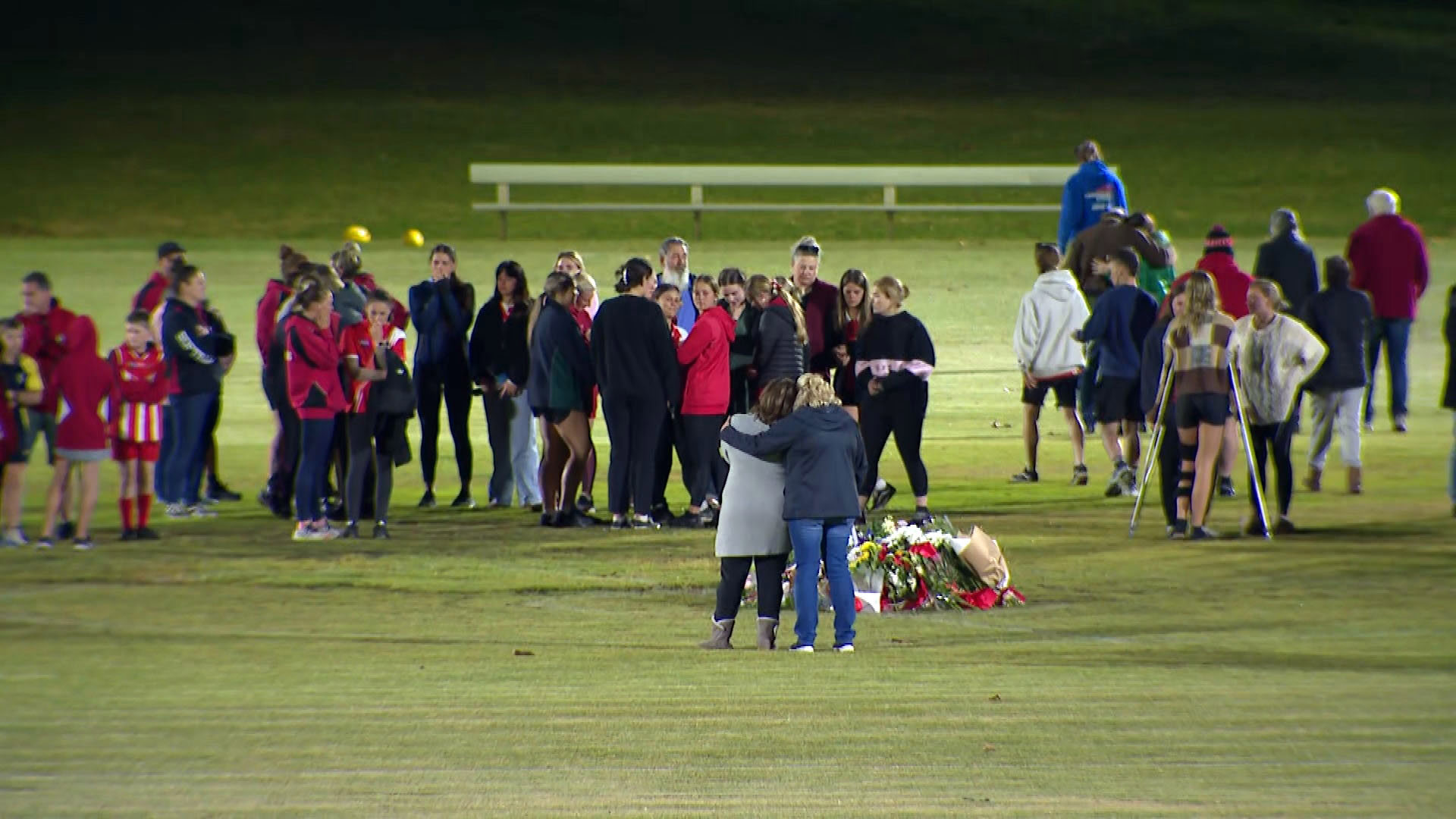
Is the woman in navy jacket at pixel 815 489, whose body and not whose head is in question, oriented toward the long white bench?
yes

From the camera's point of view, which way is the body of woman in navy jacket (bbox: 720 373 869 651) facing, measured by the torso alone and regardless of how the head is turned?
away from the camera

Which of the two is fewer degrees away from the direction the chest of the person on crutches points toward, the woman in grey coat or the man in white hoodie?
the man in white hoodie

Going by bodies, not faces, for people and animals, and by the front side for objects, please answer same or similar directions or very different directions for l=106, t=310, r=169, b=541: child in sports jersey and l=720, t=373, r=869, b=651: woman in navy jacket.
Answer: very different directions

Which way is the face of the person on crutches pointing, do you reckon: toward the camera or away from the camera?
away from the camera

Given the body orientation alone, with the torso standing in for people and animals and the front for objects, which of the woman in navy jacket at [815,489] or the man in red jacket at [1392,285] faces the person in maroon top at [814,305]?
the woman in navy jacket

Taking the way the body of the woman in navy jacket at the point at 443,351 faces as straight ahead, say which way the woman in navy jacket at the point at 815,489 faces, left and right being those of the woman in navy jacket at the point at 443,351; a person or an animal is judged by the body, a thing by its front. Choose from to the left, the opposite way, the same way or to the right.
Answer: the opposite way

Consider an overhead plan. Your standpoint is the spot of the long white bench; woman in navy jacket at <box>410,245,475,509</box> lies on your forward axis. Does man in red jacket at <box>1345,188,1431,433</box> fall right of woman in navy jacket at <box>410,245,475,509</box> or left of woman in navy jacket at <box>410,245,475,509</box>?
left

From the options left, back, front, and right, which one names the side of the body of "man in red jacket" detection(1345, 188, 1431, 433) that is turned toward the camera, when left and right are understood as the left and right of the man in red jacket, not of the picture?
back

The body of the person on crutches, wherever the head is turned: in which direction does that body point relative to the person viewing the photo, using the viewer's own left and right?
facing away from the viewer
